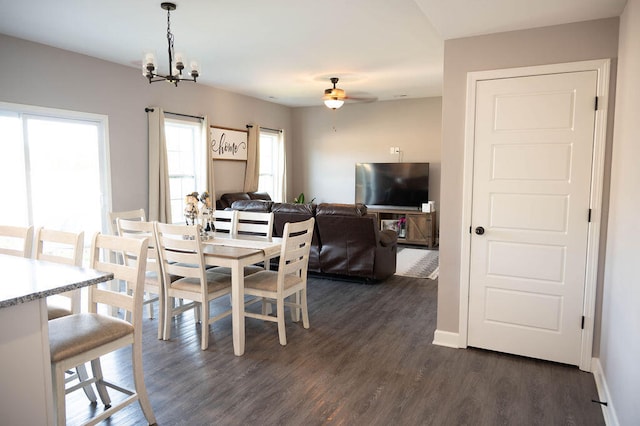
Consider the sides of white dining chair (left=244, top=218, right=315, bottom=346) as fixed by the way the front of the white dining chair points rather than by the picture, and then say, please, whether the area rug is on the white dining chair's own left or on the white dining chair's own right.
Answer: on the white dining chair's own right

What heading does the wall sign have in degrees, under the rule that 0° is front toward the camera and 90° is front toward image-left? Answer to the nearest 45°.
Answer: approximately 315°

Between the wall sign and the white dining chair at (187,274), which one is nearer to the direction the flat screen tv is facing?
the white dining chair

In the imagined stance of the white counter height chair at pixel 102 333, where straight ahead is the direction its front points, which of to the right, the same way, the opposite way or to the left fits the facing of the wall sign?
to the left

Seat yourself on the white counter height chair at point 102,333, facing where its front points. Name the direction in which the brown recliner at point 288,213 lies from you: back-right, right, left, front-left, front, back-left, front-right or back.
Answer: back

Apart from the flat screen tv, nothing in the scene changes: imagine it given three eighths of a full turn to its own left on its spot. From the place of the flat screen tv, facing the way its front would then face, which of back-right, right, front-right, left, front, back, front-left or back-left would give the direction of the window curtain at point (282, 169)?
back-left

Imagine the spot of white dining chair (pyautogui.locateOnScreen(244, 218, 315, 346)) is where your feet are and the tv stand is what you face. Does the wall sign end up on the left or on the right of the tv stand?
left

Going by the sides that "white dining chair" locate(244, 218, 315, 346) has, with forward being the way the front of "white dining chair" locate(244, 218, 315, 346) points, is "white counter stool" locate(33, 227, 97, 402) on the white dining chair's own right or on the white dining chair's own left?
on the white dining chair's own left

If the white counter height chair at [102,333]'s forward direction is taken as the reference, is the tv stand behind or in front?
behind

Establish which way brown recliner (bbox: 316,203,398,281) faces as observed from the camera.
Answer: facing away from the viewer and to the right of the viewer

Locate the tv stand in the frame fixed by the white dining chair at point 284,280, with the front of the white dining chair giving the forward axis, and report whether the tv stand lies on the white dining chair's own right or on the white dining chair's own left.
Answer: on the white dining chair's own right
